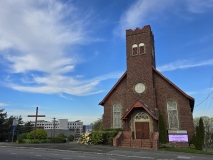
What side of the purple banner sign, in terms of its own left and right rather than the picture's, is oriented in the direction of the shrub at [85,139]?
right

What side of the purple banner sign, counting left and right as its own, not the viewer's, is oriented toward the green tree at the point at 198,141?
left

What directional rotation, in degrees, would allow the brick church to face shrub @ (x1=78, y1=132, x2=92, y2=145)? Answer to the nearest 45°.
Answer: approximately 45° to its right

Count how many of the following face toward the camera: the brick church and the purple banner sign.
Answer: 2

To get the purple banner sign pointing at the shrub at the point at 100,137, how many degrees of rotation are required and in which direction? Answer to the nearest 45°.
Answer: approximately 90° to its right

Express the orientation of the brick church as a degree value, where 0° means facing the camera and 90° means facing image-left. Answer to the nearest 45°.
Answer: approximately 0°

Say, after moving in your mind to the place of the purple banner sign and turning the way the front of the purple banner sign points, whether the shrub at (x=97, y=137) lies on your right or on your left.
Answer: on your right

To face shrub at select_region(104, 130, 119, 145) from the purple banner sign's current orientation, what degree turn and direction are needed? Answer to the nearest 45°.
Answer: approximately 90° to its right
